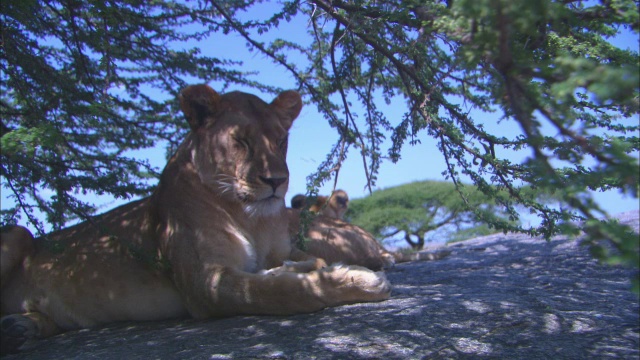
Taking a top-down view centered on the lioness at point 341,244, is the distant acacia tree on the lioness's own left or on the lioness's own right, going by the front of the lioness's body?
on the lioness's own right

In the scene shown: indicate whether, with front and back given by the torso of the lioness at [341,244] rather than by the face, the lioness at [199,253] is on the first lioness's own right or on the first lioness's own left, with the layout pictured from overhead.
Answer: on the first lioness's own left

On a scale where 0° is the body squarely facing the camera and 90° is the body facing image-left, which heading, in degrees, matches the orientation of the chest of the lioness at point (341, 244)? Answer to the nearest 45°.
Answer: approximately 135°
